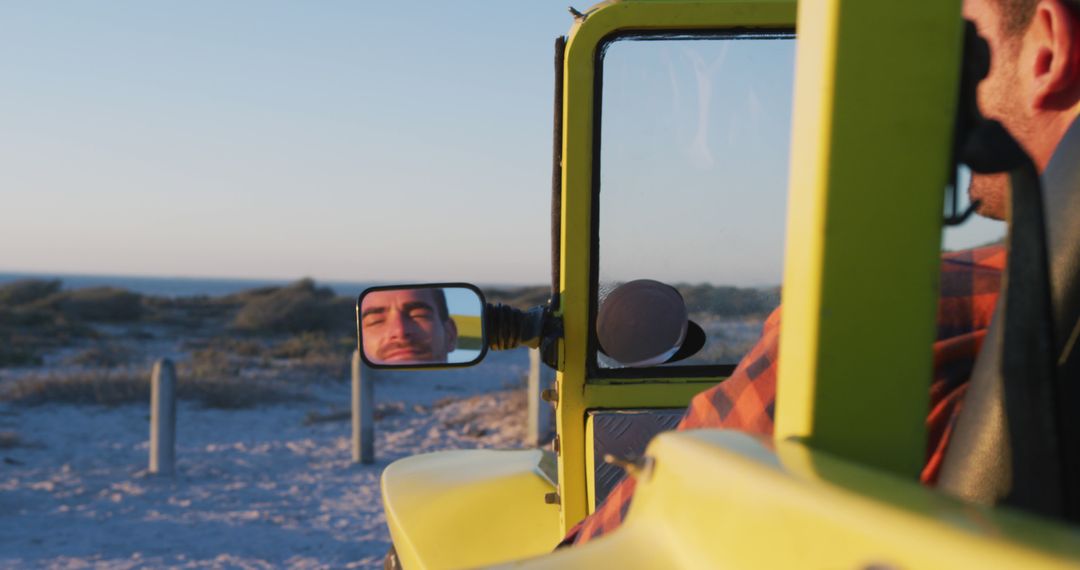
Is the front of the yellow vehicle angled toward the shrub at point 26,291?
yes

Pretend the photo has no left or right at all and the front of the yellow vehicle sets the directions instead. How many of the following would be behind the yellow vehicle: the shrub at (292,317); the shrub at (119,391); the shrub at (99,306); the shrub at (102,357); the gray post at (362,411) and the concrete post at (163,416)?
0

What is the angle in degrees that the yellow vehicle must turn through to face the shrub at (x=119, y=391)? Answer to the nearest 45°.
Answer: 0° — it already faces it

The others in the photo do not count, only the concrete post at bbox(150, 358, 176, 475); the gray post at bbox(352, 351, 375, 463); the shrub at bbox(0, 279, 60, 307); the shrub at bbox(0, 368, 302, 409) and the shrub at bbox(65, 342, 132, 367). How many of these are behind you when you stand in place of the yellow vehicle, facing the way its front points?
0

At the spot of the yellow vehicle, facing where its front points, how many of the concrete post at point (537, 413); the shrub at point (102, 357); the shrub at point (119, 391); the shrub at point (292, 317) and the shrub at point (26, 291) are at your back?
0

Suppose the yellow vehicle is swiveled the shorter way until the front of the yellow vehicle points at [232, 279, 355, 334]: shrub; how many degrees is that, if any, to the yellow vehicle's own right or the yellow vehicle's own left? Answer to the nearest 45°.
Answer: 0° — it already faces it

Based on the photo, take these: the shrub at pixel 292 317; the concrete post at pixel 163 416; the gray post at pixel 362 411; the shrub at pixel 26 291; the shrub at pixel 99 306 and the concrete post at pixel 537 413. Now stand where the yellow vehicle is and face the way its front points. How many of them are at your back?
0

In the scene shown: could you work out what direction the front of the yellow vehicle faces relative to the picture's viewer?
facing away from the viewer and to the left of the viewer

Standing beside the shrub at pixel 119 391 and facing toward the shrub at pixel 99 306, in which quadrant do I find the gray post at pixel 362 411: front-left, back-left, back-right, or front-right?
back-right

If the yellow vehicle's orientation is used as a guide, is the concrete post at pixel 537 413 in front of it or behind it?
in front

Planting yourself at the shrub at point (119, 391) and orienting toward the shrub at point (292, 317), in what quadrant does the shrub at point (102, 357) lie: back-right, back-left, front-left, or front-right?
front-left

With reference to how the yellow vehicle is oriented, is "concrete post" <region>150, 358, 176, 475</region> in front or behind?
in front

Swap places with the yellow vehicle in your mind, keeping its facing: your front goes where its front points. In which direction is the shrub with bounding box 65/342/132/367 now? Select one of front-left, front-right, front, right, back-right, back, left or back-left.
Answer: front
